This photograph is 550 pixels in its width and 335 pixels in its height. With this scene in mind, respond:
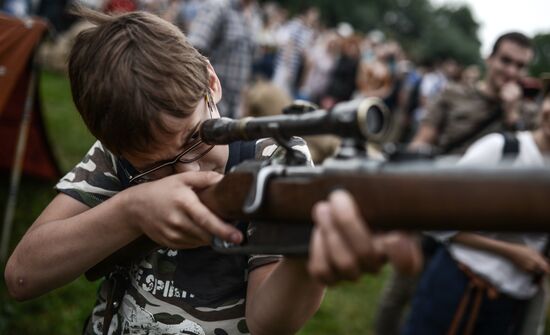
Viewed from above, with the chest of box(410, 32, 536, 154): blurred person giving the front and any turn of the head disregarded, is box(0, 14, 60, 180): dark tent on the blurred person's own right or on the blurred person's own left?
on the blurred person's own right

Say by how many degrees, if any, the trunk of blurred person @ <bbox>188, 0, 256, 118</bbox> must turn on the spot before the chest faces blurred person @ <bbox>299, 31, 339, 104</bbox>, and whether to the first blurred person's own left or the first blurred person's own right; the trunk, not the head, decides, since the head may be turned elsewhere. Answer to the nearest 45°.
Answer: approximately 135° to the first blurred person's own left

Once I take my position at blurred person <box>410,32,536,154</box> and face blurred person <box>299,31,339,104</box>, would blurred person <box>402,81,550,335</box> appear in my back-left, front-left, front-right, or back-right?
back-left

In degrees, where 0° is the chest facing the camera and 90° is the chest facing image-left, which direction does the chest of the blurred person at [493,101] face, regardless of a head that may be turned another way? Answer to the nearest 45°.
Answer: approximately 315°

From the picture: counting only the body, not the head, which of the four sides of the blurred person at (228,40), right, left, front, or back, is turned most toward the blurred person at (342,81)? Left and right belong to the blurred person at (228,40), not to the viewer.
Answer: left
